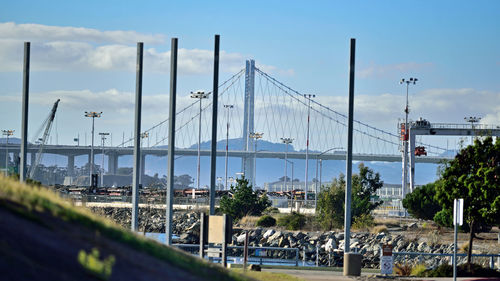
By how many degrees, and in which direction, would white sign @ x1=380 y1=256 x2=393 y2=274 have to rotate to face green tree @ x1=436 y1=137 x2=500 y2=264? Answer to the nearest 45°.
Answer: approximately 135° to its left

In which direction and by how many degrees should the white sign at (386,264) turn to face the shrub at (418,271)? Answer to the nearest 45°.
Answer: approximately 135° to its left

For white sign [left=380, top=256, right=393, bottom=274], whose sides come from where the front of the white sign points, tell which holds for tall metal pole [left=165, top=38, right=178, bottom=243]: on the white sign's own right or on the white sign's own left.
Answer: on the white sign's own right

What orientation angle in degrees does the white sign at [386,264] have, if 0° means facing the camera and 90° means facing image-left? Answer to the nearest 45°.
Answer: approximately 0°
